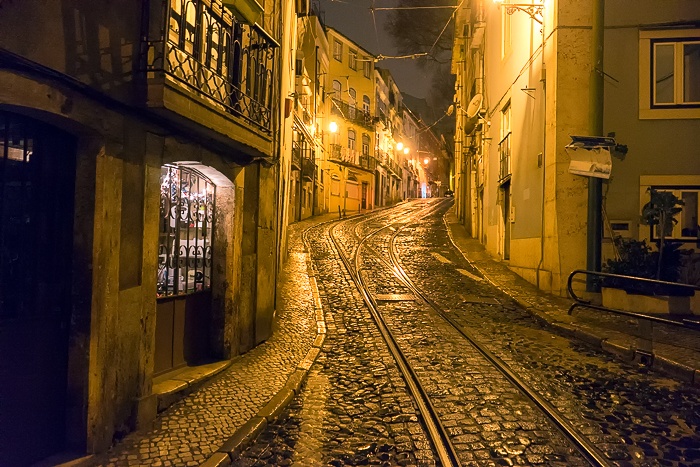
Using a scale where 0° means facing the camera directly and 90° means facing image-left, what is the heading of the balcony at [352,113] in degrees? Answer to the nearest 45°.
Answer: approximately 315°

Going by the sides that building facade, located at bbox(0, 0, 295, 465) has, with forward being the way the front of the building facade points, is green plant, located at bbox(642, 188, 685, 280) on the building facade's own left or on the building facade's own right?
on the building facade's own left

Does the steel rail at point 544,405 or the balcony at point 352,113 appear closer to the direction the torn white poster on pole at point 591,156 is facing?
the steel rail

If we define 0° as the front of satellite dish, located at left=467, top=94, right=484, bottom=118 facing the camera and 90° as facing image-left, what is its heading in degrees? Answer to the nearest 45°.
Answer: approximately 45°

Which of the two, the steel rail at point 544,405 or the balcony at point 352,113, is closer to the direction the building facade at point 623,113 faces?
the steel rail

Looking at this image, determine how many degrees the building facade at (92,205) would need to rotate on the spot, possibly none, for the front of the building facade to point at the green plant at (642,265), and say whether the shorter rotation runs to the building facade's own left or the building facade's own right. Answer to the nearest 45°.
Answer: approximately 45° to the building facade's own left

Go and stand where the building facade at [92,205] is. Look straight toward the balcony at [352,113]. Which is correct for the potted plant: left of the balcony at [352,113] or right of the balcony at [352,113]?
right
